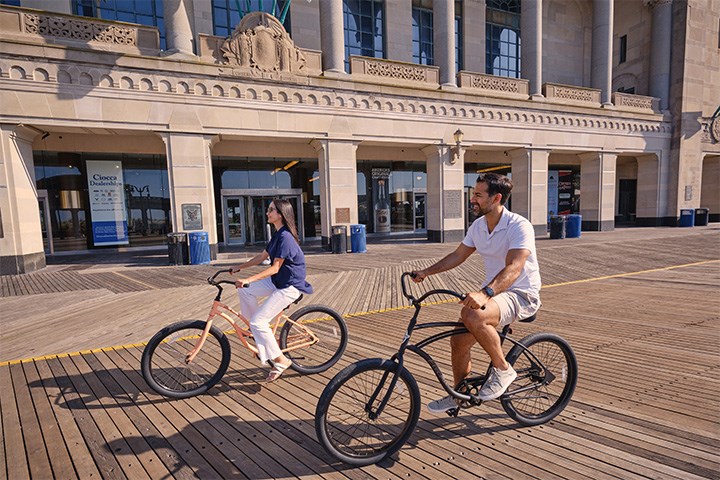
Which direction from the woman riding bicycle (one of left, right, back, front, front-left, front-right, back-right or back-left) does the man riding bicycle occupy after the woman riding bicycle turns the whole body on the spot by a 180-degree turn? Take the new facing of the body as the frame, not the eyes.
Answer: front-right

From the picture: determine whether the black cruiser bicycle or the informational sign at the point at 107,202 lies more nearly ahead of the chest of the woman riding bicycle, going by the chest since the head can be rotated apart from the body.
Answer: the informational sign

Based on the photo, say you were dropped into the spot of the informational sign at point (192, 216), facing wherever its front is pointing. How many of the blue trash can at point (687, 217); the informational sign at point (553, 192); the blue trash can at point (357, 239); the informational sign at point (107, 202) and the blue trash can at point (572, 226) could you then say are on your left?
4

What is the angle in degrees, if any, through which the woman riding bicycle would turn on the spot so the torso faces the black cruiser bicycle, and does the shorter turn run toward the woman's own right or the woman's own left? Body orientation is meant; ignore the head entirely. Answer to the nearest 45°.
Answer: approximately 135° to the woman's own left

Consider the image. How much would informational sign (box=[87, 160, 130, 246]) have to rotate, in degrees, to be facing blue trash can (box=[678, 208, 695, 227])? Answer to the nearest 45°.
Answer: approximately 45° to its left

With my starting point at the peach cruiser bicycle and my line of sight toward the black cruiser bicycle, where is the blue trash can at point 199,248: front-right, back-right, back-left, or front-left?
back-left

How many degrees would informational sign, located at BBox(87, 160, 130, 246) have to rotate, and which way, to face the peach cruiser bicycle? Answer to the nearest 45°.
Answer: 0° — it already faces it

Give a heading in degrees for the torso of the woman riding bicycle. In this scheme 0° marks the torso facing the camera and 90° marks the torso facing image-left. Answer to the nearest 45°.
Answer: approximately 90°
